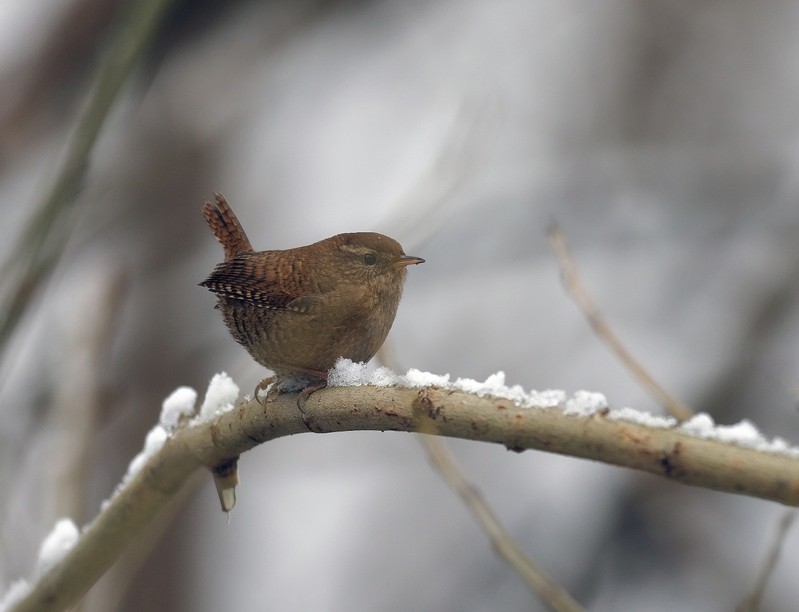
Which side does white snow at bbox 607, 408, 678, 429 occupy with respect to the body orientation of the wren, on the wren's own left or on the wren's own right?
on the wren's own left

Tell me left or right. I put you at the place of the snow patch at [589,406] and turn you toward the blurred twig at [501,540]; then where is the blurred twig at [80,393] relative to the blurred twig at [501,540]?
left

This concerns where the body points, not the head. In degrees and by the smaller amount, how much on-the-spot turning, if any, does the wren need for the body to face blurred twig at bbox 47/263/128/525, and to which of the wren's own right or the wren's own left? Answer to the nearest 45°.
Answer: approximately 135° to the wren's own left

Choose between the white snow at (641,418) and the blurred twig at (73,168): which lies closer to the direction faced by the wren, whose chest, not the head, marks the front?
the white snow

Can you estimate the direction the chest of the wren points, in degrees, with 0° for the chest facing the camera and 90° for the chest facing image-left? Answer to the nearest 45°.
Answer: approximately 270°
